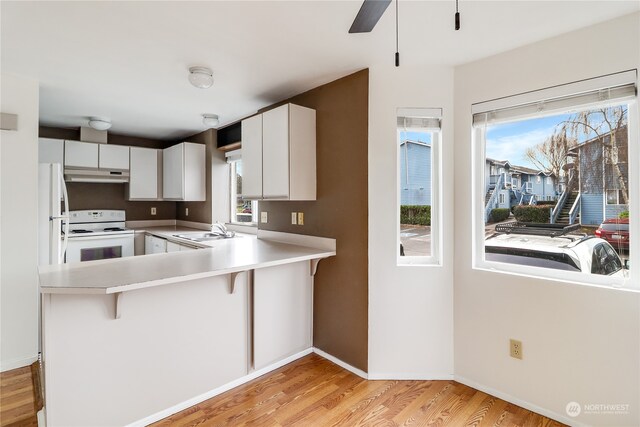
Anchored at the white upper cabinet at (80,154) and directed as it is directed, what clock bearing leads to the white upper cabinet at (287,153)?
the white upper cabinet at (287,153) is roughly at 11 o'clock from the white upper cabinet at (80,154).

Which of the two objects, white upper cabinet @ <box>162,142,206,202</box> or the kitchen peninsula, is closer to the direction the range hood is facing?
the kitchen peninsula

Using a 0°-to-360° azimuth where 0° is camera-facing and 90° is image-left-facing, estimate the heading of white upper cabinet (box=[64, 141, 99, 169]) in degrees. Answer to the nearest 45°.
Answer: approximately 0°

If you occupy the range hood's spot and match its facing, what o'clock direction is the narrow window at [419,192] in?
The narrow window is roughly at 11 o'clock from the range hood.

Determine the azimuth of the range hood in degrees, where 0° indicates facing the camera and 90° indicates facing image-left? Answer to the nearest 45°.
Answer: approximately 0°
